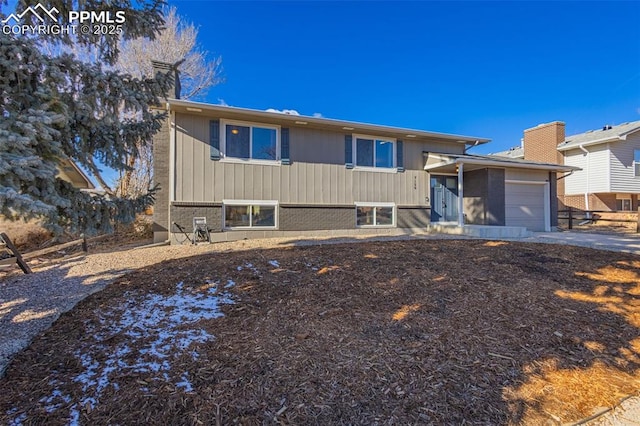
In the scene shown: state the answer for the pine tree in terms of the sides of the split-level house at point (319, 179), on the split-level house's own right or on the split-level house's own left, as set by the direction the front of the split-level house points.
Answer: on the split-level house's own right

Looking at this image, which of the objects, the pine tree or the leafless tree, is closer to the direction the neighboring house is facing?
the pine tree

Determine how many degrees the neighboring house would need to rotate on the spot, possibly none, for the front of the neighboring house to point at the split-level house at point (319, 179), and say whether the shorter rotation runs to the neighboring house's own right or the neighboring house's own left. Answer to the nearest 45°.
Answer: approximately 90° to the neighboring house's own right

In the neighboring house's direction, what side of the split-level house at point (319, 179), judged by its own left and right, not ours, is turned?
left

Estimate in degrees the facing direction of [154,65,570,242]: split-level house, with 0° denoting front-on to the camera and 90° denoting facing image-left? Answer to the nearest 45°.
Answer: approximately 315°

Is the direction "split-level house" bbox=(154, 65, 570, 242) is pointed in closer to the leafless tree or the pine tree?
the pine tree

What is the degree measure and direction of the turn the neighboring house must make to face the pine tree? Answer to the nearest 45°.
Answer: approximately 45° to its right

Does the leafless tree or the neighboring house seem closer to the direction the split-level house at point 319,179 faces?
the neighboring house

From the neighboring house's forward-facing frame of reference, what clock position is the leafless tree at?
The leafless tree is roughly at 3 o'clock from the neighboring house.
